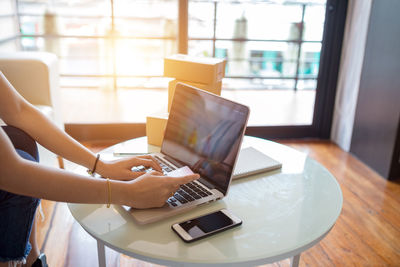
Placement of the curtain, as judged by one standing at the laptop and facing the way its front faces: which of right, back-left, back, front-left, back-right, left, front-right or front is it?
back

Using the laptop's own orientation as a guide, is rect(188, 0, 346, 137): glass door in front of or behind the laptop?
behind

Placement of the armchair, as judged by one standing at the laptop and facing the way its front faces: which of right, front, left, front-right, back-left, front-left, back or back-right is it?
right

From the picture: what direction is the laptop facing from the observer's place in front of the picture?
facing the viewer and to the left of the viewer
